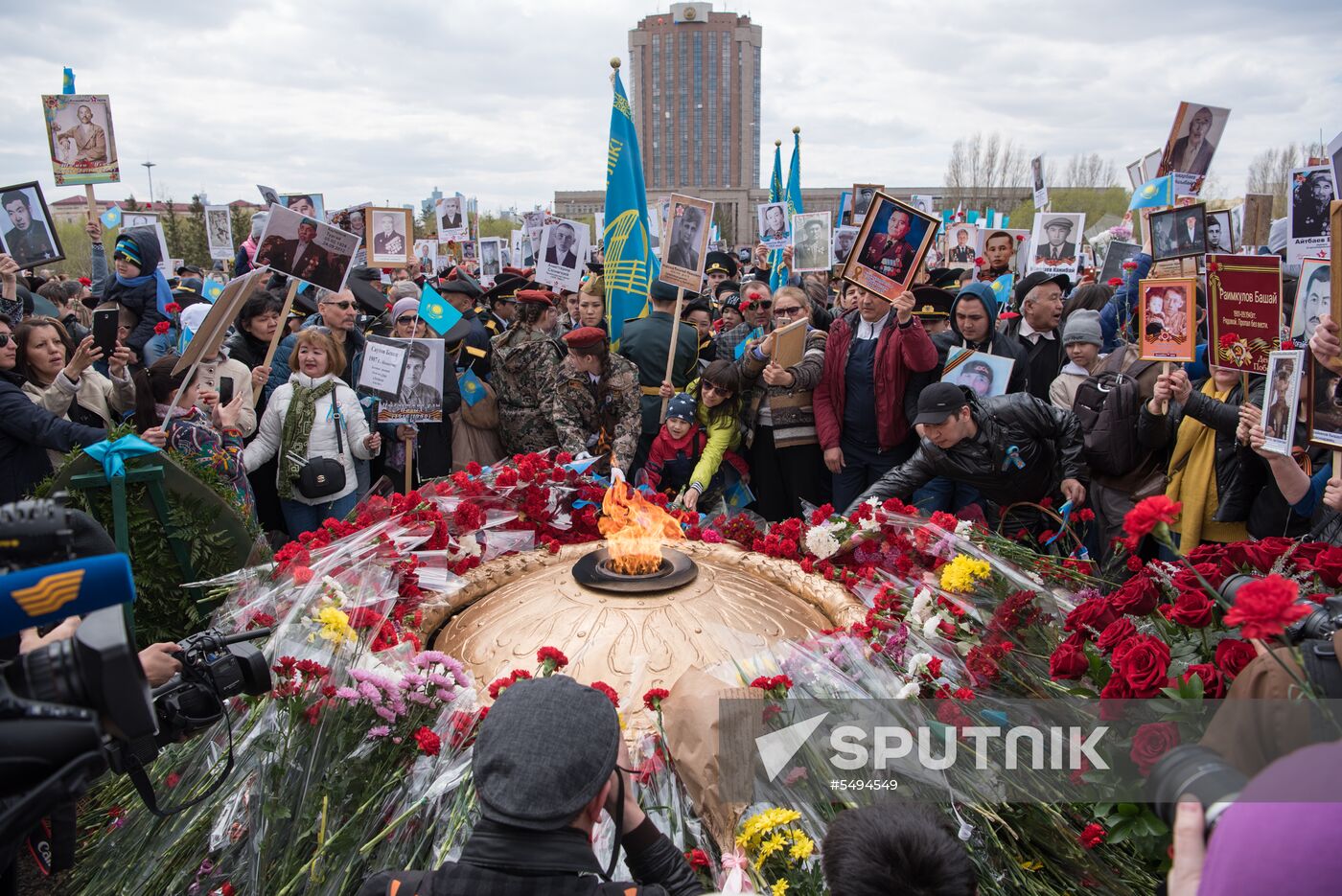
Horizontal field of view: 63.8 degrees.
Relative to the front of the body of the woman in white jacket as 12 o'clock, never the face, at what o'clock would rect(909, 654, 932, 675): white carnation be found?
The white carnation is roughly at 11 o'clock from the woman in white jacket.

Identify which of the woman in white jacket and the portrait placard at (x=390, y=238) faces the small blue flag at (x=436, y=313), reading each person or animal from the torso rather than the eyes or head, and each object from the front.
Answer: the portrait placard

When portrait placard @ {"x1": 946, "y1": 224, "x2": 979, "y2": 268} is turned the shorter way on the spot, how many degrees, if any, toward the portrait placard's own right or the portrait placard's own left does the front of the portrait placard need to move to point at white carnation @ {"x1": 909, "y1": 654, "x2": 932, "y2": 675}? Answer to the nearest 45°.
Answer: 0° — it already faces it

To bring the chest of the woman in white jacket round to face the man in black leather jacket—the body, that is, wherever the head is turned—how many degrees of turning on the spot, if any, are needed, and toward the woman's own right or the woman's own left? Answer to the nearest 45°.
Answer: approximately 45° to the woman's own left

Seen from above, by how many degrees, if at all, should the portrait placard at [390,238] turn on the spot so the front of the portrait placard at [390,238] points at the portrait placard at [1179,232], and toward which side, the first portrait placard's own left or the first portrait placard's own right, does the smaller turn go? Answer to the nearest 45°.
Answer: approximately 45° to the first portrait placard's own left

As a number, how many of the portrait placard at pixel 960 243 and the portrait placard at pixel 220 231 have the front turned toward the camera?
2

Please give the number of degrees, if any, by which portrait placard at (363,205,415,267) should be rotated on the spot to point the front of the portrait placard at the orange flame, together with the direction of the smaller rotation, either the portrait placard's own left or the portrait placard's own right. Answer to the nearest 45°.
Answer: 0° — it already faces it

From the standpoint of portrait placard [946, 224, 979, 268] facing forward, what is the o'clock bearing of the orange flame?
The orange flame is roughly at 12 o'clock from the portrait placard.

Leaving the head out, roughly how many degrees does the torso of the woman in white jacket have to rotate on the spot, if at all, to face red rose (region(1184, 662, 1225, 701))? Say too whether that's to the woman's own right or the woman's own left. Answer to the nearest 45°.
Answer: approximately 45° to the woman's own left

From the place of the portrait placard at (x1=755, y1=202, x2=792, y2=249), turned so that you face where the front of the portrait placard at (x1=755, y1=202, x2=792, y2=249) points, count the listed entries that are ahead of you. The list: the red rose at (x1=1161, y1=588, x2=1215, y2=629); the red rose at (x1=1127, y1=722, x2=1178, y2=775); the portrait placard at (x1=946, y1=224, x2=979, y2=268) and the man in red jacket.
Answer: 3
